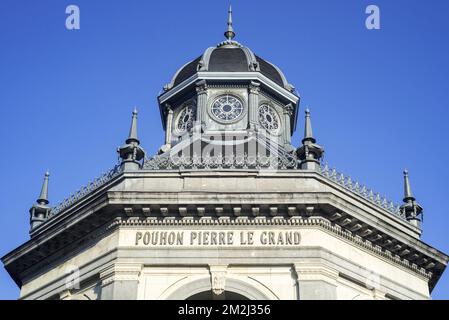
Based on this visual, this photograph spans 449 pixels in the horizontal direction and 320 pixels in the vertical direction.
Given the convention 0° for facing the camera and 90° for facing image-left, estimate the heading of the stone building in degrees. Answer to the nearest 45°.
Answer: approximately 0°
